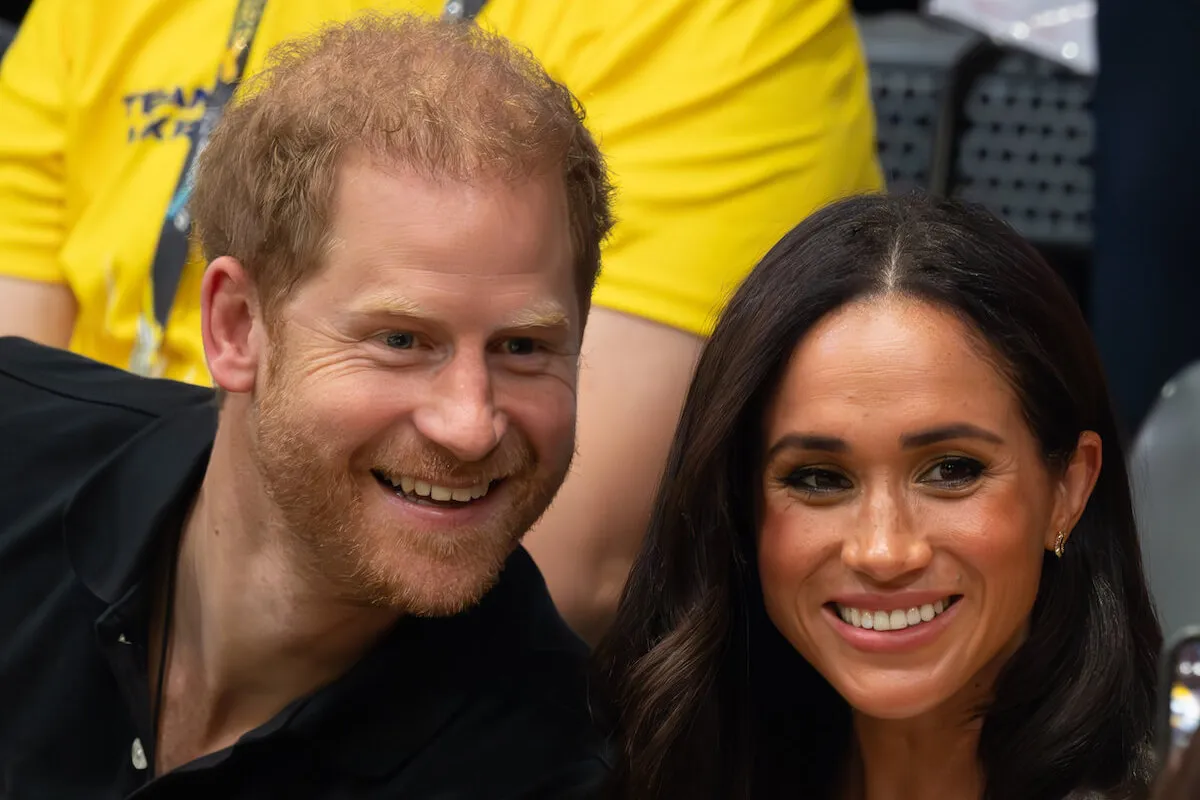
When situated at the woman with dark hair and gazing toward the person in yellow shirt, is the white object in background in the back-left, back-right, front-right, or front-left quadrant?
front-right

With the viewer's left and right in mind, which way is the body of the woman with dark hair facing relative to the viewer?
facing the viewer

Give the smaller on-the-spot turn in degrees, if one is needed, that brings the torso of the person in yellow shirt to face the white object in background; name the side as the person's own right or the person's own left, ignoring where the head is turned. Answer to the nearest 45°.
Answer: approximately 180°

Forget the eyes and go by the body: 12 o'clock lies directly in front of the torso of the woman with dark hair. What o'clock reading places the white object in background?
The white object in background is roughly at 6 o'clock from the woman with dark hair.

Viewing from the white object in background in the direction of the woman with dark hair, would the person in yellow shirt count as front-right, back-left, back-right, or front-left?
front-right

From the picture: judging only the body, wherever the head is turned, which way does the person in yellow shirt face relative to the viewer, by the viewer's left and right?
facing the viewer and to the left of the viewer

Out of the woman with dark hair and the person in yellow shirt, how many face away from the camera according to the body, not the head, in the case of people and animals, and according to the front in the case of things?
0
